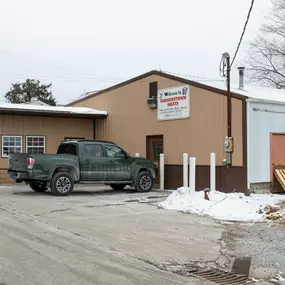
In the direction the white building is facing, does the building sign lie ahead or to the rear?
to the rear

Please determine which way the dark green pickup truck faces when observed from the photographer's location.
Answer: facing away from the viewer and to the right of the viewer

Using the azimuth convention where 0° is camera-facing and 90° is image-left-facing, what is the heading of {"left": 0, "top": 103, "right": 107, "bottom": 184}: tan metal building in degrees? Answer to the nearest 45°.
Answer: approximately 0°

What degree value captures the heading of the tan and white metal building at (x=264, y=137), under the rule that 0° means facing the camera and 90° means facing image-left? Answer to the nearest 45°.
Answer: approximately 315°

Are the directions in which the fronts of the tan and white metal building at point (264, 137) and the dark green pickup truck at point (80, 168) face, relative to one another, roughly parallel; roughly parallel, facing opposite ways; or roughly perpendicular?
roughly perpendicular

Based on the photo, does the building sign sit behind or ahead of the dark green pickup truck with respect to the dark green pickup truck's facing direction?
ahead

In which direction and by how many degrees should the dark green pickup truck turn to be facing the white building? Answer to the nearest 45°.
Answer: approximately 45° to its right
